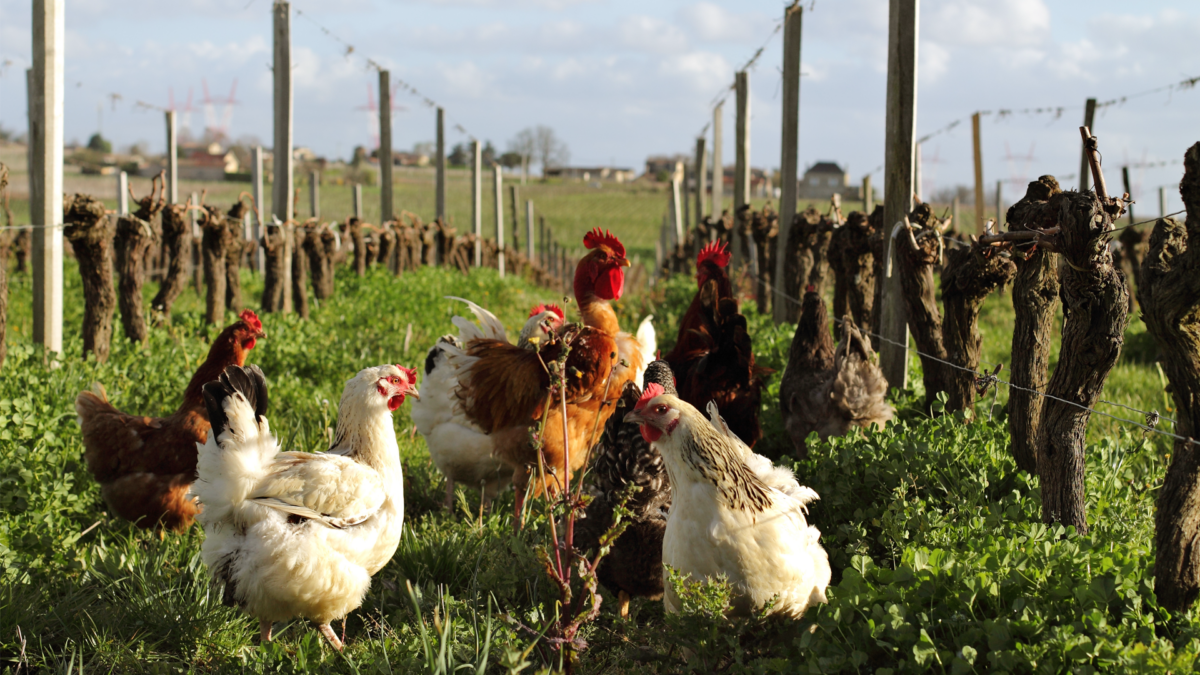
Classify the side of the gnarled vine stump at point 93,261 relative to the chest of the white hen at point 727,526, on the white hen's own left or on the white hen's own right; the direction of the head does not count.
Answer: on the white hen's own right

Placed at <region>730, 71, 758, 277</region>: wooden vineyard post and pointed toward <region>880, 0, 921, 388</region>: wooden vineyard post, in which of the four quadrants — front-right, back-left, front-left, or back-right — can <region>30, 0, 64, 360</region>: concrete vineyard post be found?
front-right

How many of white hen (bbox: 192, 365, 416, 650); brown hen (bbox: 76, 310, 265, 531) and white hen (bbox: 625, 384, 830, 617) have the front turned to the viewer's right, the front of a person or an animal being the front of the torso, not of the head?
2

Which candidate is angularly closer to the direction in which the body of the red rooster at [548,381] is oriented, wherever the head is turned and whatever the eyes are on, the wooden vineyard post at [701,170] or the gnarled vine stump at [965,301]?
the gnarled vine stump

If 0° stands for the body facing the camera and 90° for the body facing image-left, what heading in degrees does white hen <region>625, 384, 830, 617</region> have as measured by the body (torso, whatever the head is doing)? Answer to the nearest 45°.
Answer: approximately 45°

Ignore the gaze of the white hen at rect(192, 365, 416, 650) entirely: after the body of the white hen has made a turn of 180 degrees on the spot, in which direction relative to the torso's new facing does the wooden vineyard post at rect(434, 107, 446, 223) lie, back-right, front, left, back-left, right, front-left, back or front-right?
right

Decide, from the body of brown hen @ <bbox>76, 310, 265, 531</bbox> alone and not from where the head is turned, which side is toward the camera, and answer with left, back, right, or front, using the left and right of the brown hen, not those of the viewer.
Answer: right

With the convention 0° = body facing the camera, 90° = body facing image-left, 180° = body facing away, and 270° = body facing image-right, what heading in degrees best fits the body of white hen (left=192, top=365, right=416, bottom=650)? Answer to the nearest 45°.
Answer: approximately 270°

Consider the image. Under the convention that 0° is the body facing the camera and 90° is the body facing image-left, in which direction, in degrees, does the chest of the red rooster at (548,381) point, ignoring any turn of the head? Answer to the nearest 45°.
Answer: approximately 315°
